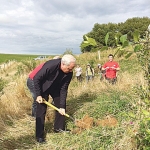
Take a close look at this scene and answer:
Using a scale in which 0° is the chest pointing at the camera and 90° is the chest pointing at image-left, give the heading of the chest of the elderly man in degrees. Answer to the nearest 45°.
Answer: approximately 315°
